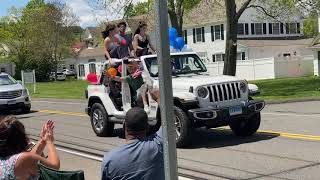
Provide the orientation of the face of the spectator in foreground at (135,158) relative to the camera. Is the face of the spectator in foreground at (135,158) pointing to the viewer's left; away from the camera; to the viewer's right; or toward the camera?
away from the camera

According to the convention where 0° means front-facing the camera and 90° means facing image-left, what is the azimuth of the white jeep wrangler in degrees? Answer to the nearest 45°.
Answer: approximately 315°

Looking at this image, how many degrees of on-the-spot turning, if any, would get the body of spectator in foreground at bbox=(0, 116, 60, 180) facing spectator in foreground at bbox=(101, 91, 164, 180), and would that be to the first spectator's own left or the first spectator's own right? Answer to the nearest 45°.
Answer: approximately 45° to the first spectator's own right

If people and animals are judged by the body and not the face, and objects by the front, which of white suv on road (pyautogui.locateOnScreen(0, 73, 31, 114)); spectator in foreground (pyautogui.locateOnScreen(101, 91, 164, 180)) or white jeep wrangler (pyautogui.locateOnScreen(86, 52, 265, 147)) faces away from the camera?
the spectator in foreground

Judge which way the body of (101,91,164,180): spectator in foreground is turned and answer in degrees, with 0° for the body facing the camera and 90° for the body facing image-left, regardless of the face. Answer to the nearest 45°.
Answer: approximately 180°

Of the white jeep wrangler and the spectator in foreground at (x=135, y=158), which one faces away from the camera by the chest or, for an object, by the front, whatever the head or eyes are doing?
the spectator in foreground

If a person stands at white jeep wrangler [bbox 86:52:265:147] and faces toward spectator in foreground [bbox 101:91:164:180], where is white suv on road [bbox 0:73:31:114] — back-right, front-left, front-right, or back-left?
back-right

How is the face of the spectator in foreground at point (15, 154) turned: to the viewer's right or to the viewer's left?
to the viewer's right

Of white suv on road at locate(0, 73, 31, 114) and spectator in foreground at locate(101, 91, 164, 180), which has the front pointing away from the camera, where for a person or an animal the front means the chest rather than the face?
the spectator in foreground

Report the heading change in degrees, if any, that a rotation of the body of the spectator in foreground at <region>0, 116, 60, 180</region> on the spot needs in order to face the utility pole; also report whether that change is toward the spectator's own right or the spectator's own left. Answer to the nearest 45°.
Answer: approximately 90° to the spectator's own right

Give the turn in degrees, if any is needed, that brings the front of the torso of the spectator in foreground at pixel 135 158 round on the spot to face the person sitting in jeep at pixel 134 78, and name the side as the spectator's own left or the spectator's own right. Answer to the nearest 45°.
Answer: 0° — they already face them

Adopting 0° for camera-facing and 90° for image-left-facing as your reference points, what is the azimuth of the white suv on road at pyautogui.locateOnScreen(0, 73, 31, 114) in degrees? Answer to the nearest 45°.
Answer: approximately 315°

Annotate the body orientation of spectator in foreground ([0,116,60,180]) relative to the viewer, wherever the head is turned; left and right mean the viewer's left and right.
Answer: facing away from the viewer and to the right of the viewer
